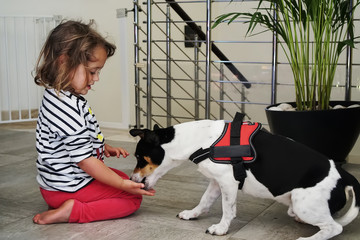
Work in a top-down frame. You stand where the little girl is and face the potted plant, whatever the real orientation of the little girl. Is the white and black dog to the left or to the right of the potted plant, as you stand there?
right

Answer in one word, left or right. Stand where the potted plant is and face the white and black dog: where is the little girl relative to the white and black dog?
right

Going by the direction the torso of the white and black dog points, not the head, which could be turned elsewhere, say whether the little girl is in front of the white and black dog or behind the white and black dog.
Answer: in front

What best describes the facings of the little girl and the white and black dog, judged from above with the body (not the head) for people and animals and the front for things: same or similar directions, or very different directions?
very different directions

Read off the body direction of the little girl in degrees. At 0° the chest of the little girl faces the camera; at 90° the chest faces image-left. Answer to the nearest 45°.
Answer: approximately 270°

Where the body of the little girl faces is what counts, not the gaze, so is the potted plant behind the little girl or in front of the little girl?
in front

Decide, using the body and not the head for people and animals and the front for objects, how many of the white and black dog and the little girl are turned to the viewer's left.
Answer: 1

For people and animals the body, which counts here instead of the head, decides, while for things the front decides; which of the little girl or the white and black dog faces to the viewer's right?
the little girl

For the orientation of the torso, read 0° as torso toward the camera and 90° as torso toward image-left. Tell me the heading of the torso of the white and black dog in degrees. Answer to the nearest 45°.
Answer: approximately 90°

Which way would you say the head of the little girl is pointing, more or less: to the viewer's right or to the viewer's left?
to the viewer's right

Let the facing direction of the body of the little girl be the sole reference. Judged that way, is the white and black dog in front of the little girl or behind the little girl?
in front
